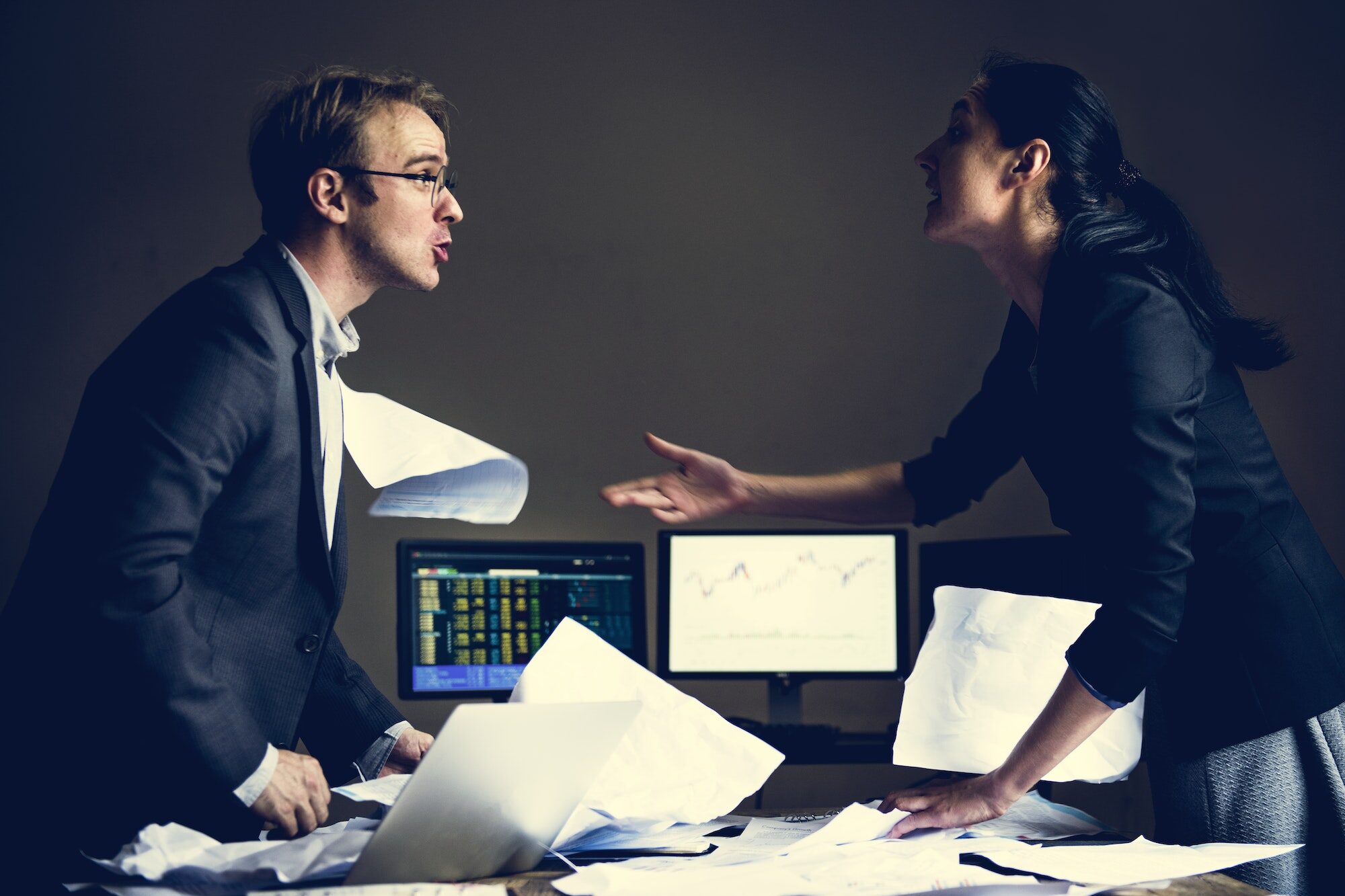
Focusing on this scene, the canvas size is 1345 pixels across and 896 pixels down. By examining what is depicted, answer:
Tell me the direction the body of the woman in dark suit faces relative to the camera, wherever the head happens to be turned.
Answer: to the viewer's left

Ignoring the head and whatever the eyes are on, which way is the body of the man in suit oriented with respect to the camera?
to the viewer's right

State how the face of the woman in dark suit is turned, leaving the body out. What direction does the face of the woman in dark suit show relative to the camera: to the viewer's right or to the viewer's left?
to the viewer's left

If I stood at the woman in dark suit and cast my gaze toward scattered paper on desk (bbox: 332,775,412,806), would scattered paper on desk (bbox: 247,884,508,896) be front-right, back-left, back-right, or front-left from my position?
front-left

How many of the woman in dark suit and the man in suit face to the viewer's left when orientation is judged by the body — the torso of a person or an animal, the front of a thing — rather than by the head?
1

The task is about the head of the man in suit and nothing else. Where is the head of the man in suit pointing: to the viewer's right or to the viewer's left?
to the viewer's right
